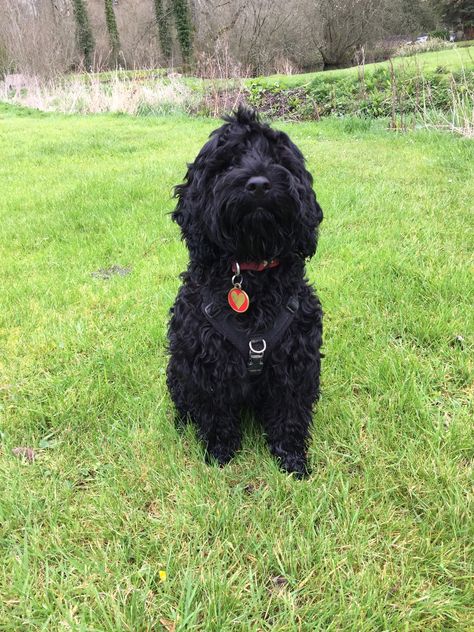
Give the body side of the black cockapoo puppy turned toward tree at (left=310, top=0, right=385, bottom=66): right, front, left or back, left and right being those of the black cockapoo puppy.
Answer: back

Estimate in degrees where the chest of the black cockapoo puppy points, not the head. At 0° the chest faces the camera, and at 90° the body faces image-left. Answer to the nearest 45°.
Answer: approximately 0°

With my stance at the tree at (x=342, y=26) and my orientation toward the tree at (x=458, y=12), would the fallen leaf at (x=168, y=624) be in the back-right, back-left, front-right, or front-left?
back-right

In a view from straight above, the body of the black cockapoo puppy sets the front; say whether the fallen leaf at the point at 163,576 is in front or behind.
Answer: in front

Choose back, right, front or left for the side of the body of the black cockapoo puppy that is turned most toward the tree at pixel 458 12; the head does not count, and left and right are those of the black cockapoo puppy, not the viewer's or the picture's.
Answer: back

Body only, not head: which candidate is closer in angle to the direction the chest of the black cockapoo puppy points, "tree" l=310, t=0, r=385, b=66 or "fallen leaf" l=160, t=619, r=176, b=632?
the fallen leaf

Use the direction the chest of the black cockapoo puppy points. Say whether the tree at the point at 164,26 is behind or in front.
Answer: behind

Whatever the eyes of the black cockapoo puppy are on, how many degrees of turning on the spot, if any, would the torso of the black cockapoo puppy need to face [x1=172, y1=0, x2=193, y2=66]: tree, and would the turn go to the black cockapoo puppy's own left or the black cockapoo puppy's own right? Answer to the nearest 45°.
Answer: approximately 180°

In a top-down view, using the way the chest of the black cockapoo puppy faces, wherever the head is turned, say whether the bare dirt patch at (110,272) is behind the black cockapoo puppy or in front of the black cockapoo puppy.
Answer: behind

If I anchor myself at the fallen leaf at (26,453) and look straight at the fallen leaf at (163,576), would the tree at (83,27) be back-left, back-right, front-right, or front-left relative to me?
back-left
